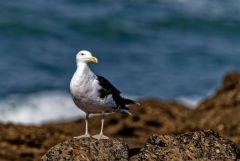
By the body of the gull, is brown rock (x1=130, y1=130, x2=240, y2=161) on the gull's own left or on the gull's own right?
on the gull's own left
